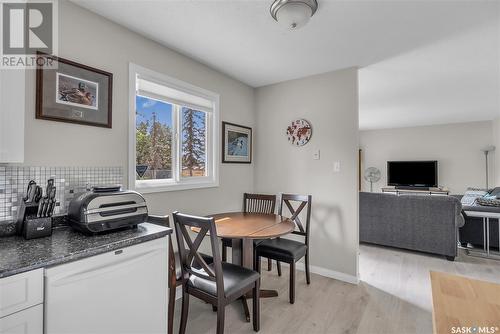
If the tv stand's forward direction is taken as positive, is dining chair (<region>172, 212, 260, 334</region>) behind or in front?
in front

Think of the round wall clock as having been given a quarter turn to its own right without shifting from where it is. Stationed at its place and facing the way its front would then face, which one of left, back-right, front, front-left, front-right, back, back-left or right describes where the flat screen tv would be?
back-right

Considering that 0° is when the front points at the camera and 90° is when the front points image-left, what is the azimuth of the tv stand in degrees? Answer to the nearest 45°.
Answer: approximately 0°

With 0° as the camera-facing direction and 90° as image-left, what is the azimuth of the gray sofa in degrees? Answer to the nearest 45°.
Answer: approximately 225°

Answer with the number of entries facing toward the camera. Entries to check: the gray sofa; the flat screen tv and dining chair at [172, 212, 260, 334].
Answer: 1

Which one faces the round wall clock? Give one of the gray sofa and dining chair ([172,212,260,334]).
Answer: the dining chair

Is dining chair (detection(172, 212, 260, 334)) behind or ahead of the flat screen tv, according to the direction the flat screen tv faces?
ahead

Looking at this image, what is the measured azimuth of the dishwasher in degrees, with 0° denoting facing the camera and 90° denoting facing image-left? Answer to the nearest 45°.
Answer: approximately 315°

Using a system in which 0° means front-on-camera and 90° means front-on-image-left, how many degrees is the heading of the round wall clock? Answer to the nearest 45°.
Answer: approximately 0°
